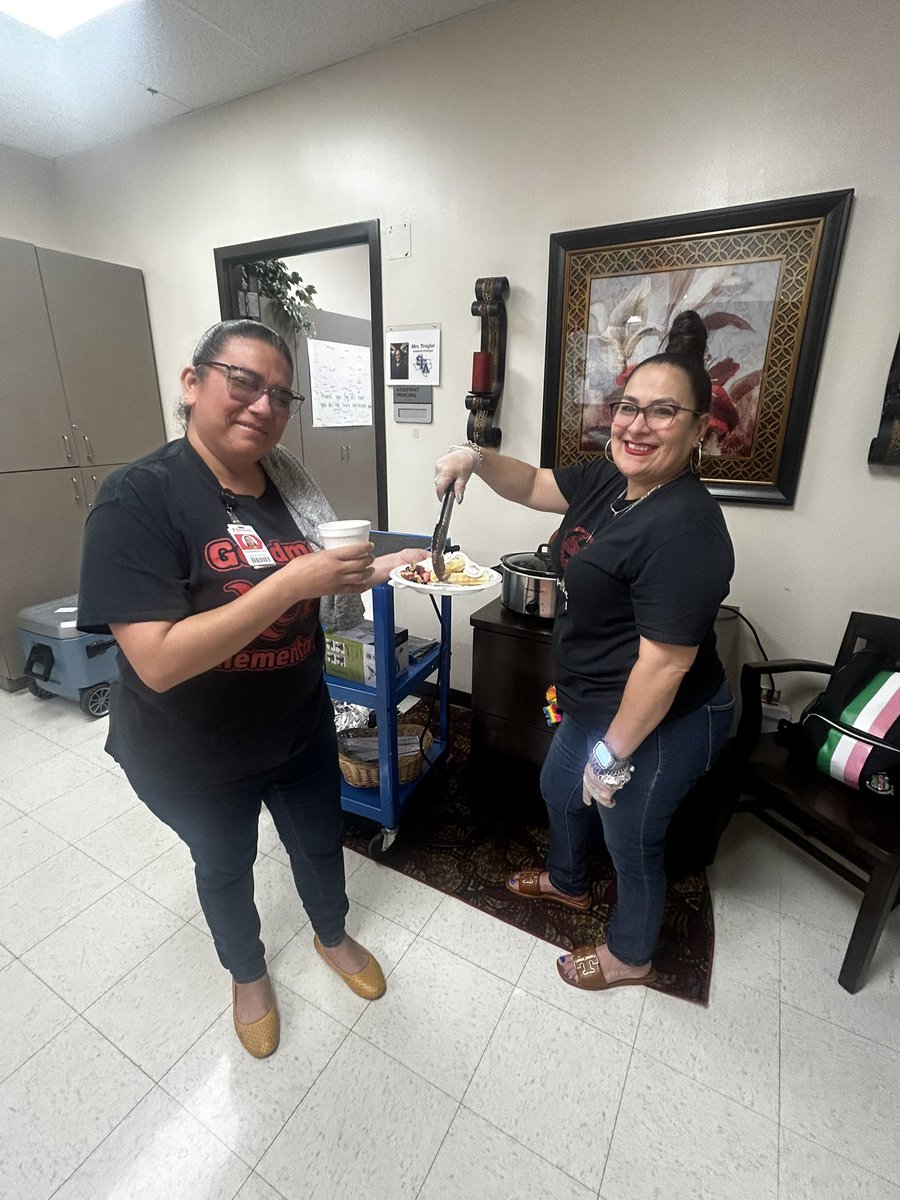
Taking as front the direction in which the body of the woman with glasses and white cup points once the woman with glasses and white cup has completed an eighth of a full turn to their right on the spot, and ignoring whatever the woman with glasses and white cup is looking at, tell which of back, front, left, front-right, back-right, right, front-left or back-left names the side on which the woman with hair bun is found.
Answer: left

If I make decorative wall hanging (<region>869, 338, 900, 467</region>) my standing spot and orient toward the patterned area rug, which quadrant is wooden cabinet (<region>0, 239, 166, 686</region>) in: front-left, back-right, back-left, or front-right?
front-right

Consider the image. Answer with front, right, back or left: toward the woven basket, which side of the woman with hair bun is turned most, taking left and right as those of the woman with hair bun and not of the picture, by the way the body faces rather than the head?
right

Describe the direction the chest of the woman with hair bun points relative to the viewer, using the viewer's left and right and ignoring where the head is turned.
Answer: facing the viewer and to the left of the viewer

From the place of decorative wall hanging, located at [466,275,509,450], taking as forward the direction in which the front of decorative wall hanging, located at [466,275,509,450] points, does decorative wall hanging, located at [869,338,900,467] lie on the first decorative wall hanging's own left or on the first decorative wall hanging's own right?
on the first decorative wall hanging's own left

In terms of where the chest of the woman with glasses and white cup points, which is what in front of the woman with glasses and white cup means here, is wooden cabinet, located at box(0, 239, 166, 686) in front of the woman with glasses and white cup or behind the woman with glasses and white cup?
behind

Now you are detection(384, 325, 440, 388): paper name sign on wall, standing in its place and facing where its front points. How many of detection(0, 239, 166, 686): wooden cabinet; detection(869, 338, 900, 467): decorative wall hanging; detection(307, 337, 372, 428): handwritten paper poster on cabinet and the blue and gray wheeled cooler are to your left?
1

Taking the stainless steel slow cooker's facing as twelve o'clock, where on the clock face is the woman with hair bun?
The woman with hair bun is roughly at 10 o'clock from the stainless steel slow cooker.

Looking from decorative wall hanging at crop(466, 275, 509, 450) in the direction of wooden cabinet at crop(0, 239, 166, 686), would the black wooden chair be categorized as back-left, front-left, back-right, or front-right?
back-left

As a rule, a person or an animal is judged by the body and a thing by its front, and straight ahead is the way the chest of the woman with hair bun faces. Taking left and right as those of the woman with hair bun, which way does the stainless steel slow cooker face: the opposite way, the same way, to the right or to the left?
the same way

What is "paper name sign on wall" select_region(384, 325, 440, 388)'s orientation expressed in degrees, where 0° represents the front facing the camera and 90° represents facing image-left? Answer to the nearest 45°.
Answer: approximately 45°

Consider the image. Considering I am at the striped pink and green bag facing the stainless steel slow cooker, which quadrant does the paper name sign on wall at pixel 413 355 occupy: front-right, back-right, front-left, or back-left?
front-right

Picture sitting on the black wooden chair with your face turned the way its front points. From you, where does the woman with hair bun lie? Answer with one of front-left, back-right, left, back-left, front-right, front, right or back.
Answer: front

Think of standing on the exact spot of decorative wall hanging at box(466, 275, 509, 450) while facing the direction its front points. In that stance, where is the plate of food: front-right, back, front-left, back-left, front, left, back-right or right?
front-left

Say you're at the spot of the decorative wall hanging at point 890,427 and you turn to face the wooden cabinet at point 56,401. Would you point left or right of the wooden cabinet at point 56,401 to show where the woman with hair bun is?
left
